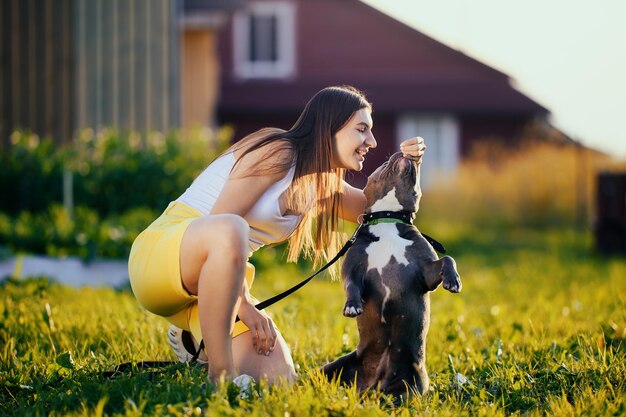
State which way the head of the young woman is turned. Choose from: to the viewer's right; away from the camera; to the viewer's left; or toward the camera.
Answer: to the viewer's right

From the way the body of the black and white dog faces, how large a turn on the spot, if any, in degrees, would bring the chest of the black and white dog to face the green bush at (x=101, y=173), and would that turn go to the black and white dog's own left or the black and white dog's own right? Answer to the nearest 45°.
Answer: approximately 135° to the black and white dog's own right

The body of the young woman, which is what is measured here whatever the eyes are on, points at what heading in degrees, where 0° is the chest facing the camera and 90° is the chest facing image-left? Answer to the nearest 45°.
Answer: approximately 270°

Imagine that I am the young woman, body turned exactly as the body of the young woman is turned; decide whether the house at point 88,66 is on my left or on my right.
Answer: on my left

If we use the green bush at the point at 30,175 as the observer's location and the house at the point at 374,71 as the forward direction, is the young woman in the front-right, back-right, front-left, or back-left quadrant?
back-right

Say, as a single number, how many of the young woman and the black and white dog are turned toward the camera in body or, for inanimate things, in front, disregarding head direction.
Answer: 1

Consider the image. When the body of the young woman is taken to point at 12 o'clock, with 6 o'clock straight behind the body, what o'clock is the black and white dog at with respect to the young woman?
The black and white dog is roughly at 1 o'clock from the young woman.

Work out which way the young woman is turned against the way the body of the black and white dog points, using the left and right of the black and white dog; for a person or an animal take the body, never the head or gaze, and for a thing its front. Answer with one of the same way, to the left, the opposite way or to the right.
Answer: to the left

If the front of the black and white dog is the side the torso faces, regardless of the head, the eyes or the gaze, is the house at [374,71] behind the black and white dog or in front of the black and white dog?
behind

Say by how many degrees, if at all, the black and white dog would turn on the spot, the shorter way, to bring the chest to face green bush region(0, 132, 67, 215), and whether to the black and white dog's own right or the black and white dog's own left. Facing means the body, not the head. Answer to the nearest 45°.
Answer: approximately 135° to the black and white dog's own right

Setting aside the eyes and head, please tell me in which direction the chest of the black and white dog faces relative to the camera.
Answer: toward the camera
